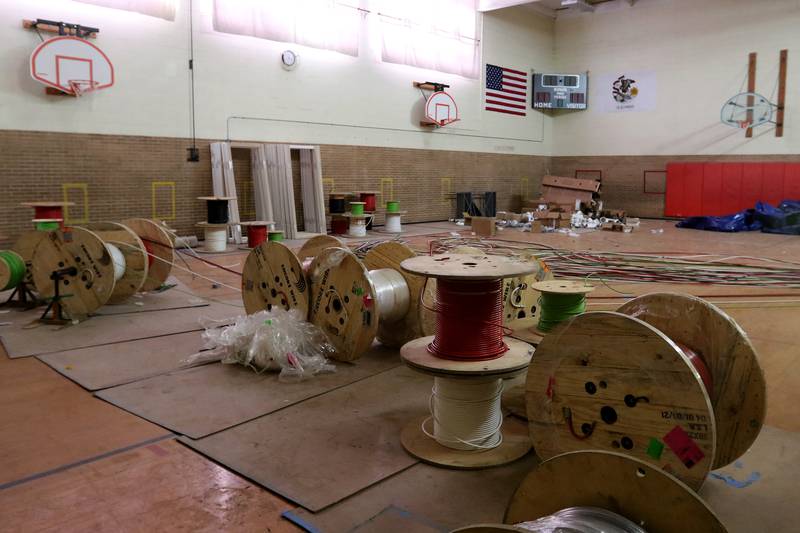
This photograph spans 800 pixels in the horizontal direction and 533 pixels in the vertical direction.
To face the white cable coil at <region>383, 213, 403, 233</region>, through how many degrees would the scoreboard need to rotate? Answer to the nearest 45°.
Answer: approximately 45° to its right

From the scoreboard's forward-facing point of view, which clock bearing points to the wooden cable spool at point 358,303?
The wooden cable spool is roughly at 12 o'clock from the scoreboard.

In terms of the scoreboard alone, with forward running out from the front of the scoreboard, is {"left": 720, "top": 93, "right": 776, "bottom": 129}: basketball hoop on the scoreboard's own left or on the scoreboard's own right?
on the scoreboard's own left

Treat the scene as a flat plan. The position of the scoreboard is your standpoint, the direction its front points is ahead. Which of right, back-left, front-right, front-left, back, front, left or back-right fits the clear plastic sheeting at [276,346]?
front

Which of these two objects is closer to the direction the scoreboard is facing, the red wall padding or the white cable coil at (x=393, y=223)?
the white cable coil

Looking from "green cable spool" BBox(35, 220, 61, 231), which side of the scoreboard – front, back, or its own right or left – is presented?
front

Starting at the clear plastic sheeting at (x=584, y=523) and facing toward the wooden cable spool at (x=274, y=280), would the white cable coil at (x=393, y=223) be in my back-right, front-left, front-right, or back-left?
front-right

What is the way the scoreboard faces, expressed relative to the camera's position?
facing the viewer

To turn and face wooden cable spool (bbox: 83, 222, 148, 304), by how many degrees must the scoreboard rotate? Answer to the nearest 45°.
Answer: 0° — it already faces it

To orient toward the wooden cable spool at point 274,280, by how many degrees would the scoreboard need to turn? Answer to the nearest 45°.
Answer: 0° — it already faces it

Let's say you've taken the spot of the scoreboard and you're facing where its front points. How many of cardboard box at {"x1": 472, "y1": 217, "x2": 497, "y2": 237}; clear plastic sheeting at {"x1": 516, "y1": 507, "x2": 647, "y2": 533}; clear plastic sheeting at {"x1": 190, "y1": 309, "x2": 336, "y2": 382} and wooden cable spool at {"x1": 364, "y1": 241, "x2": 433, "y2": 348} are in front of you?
4

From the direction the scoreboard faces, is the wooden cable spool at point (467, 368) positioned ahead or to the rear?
ahead

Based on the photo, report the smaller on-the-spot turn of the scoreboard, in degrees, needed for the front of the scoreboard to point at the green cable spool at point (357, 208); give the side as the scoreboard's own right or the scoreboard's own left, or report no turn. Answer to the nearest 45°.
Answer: approximately 45° to the scoreboard's own right

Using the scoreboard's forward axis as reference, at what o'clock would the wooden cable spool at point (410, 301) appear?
The wooden cable spool is roughly at 12 o'clock from the scoreboard.

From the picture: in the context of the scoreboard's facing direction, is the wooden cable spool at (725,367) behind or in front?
in front

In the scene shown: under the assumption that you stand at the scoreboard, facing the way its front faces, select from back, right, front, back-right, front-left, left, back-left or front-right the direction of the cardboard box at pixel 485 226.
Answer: front
